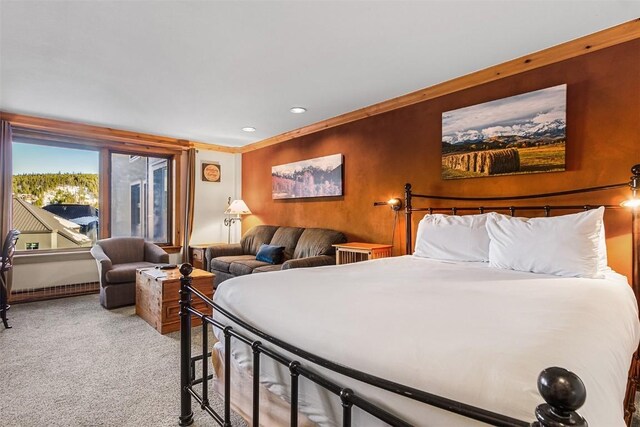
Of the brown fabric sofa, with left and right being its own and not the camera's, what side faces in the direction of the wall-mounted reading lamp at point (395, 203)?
left

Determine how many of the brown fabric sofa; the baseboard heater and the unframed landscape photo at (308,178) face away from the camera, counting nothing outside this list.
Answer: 0

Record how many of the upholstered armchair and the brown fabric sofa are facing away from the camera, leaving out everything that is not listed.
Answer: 0

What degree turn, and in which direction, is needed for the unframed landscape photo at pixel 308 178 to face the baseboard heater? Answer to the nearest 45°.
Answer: approximately 45° to its right

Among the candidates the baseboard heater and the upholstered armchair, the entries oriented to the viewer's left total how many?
0

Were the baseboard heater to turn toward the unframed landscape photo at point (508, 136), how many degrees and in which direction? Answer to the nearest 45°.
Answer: approximately 45° to its left

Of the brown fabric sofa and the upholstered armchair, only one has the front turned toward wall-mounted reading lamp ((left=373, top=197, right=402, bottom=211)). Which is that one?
the upholstered armchair

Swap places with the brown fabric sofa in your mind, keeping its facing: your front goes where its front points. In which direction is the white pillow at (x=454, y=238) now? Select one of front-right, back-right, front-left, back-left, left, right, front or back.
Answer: left

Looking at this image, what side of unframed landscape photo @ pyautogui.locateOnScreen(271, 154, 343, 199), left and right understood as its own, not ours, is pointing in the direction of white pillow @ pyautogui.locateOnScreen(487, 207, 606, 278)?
left

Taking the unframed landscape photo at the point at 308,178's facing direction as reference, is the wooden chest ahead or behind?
ahead

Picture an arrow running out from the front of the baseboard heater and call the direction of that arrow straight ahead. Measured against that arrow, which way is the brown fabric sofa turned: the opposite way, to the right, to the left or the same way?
to the right

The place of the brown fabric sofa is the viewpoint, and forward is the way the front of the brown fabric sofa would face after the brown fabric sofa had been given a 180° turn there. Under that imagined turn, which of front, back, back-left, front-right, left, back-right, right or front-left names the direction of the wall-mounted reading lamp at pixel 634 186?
right

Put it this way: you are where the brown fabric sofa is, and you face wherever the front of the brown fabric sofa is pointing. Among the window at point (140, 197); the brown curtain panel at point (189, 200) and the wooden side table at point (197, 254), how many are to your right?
3

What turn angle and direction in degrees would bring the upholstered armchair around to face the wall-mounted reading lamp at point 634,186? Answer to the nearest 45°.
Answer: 0° — it already faces it

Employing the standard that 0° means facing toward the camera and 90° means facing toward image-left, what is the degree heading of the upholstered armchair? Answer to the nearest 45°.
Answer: approximately 315°

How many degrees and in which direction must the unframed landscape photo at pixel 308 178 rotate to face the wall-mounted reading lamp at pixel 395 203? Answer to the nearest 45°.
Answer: approximately 90° to its left
